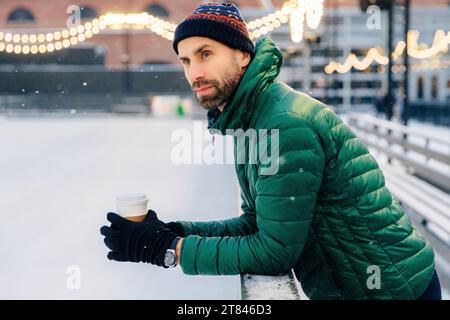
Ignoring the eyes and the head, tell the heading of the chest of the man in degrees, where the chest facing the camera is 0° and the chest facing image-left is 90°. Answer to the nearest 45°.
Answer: approximately 90°

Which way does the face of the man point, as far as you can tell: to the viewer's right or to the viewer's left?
to the viewer's left
